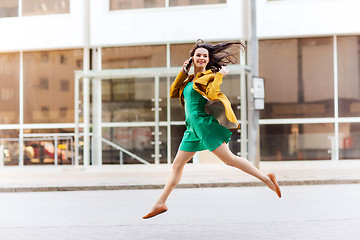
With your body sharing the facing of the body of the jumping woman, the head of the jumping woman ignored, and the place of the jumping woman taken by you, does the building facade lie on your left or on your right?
on your right

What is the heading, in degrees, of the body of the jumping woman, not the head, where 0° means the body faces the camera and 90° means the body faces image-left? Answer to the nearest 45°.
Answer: approximately 45°

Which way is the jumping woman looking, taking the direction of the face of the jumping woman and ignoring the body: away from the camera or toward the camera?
toward the camera

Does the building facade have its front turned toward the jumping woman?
yes

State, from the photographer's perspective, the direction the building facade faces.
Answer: facing the viewer

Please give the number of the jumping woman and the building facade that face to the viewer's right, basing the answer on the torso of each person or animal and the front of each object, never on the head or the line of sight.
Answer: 0
